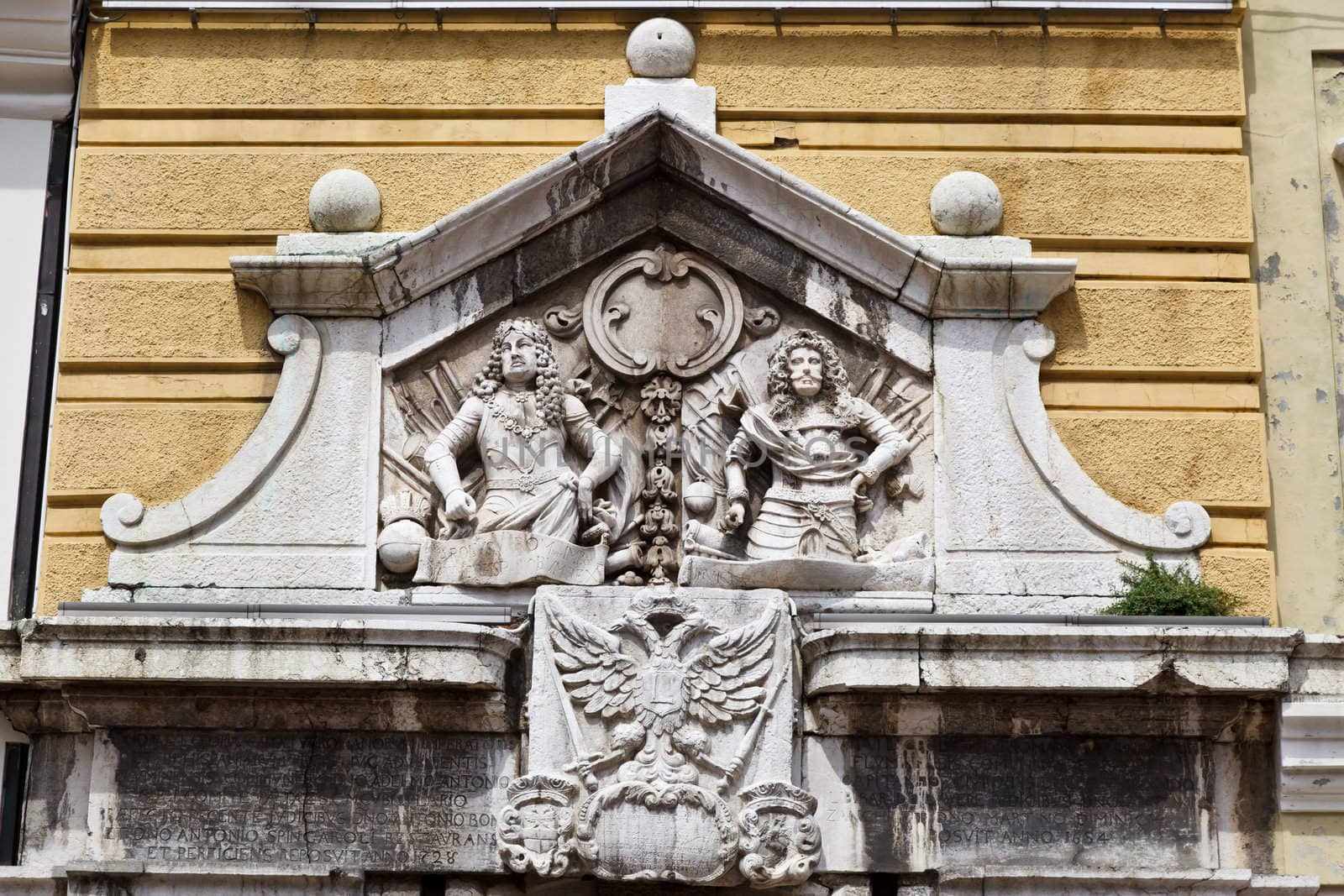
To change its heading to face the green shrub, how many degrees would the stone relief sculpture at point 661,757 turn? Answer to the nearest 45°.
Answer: approximately 90° to its left

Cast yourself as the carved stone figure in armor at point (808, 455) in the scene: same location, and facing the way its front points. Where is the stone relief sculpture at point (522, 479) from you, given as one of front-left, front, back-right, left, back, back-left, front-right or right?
right

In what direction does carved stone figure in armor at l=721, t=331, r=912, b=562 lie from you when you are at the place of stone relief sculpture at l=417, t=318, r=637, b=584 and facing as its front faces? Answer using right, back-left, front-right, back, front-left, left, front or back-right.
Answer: left

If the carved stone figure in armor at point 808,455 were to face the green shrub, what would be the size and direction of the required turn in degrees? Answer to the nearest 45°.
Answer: approximately 90° to its left

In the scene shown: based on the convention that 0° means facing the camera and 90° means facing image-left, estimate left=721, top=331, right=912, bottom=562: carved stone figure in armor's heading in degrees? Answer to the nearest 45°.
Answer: approximately 0°
